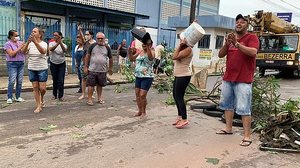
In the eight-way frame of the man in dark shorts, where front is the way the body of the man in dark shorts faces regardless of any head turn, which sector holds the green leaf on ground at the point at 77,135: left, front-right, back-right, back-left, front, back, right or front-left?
front

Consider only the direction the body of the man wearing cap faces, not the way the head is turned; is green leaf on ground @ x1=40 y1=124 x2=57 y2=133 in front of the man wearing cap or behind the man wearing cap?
in front

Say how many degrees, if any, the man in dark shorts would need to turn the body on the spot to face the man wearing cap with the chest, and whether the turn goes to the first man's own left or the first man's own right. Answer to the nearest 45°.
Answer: approximately 45° to the first man's own left

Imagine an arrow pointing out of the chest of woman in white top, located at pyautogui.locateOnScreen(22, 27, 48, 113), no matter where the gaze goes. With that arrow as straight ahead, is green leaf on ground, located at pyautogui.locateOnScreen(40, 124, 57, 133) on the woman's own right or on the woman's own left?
on the woman's own left

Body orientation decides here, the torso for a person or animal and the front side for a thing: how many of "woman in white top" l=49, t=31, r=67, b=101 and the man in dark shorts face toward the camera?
2

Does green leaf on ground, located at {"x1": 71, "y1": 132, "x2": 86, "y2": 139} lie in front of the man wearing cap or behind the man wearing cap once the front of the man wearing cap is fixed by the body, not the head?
in front

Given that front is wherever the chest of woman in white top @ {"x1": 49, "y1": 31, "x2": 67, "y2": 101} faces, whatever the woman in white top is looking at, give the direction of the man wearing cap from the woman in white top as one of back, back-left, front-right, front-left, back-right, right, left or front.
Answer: front-left

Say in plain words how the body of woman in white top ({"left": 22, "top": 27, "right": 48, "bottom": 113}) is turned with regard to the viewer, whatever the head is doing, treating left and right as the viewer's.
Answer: facing the viewer and to the left of the viewer

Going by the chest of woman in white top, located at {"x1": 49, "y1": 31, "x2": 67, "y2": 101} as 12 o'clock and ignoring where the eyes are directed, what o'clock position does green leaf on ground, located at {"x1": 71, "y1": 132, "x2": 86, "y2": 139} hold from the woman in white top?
The green leaf on ground is roughly at 12 o'clock from the woman in white top.
